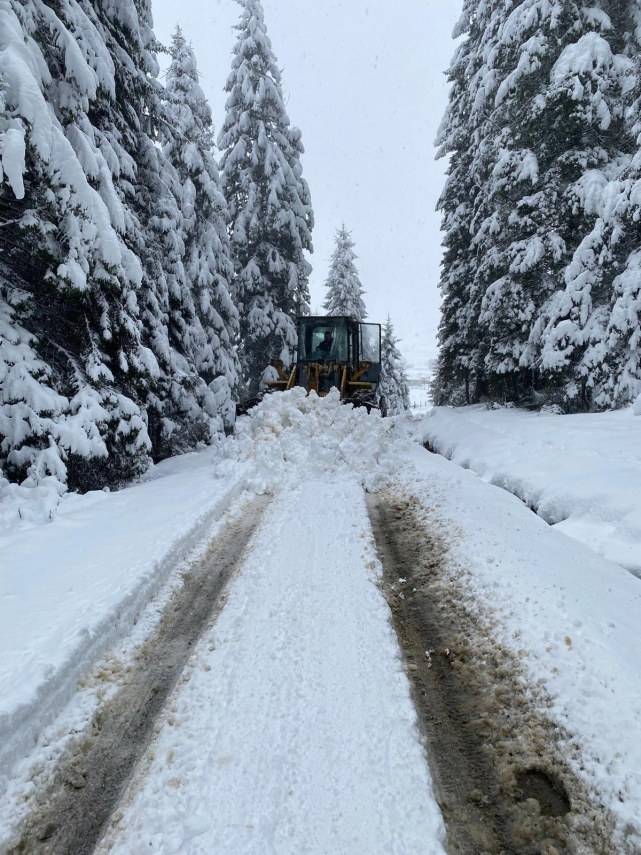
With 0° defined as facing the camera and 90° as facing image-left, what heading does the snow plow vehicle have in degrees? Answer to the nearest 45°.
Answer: approximately 0°

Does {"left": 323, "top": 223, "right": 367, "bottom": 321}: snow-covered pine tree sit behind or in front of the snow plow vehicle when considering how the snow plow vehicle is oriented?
behind

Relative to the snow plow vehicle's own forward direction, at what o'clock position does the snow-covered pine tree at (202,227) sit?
The snow-covered pine tree is roughly at 3 o'clock from the snow plow vehicle.

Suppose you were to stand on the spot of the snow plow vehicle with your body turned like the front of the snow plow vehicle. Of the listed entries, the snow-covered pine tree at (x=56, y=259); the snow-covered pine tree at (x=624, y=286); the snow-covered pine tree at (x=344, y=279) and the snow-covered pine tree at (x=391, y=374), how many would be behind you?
2

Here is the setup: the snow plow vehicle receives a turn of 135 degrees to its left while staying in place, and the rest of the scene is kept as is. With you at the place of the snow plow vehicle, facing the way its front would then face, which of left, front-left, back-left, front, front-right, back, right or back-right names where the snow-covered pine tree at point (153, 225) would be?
back

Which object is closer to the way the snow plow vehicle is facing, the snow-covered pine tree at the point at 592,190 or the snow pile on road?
the snow pile on road

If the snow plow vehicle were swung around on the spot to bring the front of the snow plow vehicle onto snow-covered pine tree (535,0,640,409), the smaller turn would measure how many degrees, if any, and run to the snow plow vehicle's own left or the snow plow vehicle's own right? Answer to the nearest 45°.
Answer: approximately 45° to the snow plow vehicle's own left

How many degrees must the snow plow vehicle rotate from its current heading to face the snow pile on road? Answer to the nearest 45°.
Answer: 0° — it already faces it

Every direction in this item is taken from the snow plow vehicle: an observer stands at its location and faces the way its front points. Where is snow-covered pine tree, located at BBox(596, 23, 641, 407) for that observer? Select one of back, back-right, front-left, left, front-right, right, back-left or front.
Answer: front-left

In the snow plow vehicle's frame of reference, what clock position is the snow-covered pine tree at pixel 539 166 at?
The snow-covered pine tree is roughly at 10 o'clock from the snow plow vehicle.

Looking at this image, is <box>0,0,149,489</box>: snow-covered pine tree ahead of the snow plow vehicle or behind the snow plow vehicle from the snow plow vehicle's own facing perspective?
ahead
